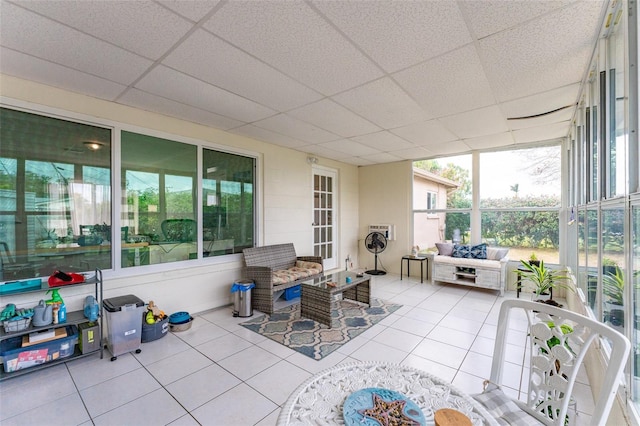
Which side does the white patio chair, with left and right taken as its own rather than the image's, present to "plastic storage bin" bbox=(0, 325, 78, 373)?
front

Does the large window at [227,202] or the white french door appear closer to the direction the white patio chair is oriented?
the large window

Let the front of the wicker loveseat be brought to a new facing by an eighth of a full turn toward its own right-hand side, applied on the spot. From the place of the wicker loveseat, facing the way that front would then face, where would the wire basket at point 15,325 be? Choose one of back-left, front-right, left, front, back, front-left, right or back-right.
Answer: front-right

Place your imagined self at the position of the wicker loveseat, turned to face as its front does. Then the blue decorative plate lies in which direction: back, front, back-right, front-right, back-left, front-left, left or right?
front-right

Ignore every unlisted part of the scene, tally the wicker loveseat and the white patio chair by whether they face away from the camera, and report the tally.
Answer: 0

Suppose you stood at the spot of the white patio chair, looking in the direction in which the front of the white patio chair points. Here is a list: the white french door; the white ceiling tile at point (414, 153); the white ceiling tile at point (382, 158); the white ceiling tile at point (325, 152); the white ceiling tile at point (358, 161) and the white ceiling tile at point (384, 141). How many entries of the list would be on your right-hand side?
6

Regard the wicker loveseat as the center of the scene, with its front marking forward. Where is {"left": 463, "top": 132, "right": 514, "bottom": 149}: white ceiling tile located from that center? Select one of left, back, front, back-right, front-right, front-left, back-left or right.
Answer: front-left

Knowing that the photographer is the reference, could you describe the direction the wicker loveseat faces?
facing the viewer and to the right of the viewer

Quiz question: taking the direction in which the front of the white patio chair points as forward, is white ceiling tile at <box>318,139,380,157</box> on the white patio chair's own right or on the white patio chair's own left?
on the white patio chair's own right

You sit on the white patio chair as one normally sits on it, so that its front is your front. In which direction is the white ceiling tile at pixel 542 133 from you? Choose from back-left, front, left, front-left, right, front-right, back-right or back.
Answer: back-right

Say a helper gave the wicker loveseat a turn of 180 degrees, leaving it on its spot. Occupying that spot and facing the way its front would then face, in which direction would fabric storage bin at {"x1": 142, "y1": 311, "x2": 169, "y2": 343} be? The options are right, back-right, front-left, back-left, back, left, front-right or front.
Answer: left

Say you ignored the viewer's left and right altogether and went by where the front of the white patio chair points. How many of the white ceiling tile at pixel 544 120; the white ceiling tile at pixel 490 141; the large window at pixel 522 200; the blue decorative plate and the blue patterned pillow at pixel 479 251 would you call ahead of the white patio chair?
1

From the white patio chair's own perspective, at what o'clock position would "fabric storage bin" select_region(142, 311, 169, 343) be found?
The fabric storage bin is roughly at 1 o'clock from the white patio chair.

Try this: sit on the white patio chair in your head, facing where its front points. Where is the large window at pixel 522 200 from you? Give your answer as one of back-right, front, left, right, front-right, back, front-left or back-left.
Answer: back-right

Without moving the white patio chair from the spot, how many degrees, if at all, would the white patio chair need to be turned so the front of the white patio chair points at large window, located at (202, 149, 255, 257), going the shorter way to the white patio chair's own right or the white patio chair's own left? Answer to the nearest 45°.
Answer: approximately 45° to the white patio chair's own right
